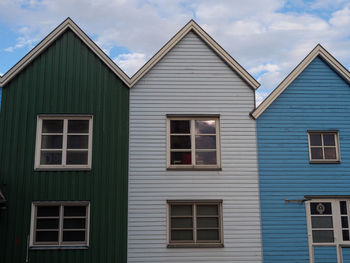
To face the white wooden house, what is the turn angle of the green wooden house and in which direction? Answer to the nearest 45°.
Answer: approximately 90° to its left

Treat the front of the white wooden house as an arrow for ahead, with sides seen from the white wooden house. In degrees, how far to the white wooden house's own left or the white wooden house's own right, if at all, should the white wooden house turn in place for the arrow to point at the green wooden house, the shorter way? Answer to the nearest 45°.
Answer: approximately 90° to the white wooden house's own right

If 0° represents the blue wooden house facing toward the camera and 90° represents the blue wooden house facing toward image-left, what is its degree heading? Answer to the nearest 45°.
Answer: approximately 0°

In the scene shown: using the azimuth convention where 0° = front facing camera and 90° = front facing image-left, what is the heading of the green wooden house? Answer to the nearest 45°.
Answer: approximately 0°

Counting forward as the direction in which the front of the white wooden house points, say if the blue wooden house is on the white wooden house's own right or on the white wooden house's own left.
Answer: on the white wooden house's own left

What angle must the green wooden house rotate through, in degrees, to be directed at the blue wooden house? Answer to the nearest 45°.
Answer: approximately 90° to its left

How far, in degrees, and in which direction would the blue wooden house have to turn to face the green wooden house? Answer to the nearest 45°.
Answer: approximately 90° to its right
